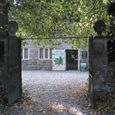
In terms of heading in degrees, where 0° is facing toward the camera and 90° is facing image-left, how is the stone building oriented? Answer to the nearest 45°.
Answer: approximately 0°

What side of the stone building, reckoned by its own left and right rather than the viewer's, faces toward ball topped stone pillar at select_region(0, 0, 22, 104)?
front
